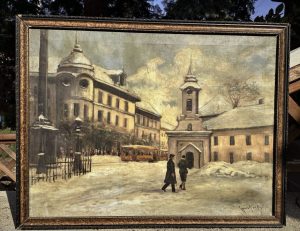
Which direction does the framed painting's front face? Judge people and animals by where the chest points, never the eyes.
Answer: toward the camera
